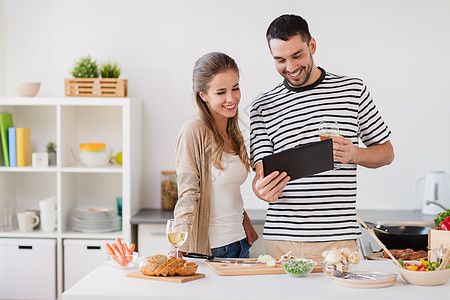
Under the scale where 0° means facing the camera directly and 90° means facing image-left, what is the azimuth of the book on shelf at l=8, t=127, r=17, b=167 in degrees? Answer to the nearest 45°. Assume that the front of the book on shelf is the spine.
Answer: approximately 0°

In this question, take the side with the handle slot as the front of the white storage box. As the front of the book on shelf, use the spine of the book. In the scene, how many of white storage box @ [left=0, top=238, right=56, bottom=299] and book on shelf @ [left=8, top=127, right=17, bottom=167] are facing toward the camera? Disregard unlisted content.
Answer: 2

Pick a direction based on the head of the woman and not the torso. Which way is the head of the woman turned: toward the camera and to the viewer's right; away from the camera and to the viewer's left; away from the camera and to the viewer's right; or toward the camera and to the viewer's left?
toward the camera and to the viewer's right

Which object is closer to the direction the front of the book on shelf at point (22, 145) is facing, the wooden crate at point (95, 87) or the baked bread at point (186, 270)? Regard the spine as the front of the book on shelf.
the baked bread

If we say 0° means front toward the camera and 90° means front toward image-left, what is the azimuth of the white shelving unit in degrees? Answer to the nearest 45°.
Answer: approximately 0°

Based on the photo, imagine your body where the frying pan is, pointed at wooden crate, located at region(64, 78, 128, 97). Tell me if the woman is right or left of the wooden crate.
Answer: left
